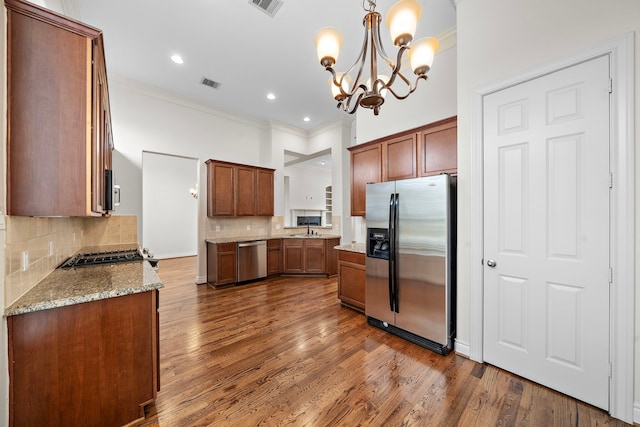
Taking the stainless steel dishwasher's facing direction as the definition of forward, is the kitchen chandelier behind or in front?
in front

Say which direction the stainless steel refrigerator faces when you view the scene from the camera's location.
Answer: facing the viewer and to the left of the viewer

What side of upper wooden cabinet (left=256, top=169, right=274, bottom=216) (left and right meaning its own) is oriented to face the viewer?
front

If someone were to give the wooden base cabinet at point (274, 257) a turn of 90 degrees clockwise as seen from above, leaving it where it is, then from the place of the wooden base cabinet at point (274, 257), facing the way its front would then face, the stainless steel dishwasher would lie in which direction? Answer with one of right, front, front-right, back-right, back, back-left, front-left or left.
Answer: front

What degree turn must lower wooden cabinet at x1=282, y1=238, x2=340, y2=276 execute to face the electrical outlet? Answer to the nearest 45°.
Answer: approximately 45° to its right

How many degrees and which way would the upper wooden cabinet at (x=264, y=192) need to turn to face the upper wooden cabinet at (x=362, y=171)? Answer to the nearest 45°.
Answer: approximately 45° to its left

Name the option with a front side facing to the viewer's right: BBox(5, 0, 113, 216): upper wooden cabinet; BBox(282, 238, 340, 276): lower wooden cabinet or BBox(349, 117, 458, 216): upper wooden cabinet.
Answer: BBox(5, 0, 113, 216): upper wooden cabinet

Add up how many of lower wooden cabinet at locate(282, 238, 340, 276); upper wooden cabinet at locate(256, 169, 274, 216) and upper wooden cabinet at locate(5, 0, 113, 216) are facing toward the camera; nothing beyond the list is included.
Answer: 2

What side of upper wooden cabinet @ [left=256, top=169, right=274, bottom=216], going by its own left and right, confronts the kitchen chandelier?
front

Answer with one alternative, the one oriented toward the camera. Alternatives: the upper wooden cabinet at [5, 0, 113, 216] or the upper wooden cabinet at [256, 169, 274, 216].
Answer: the upper wooden cabinet at [256, 169, 274, 216]

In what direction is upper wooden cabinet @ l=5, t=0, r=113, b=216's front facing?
to the viewer's right

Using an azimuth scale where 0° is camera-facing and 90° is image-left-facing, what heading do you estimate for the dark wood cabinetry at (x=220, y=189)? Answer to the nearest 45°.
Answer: approximately 315°

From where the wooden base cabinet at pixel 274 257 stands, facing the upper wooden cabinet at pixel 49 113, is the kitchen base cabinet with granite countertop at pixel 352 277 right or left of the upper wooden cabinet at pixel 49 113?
left
